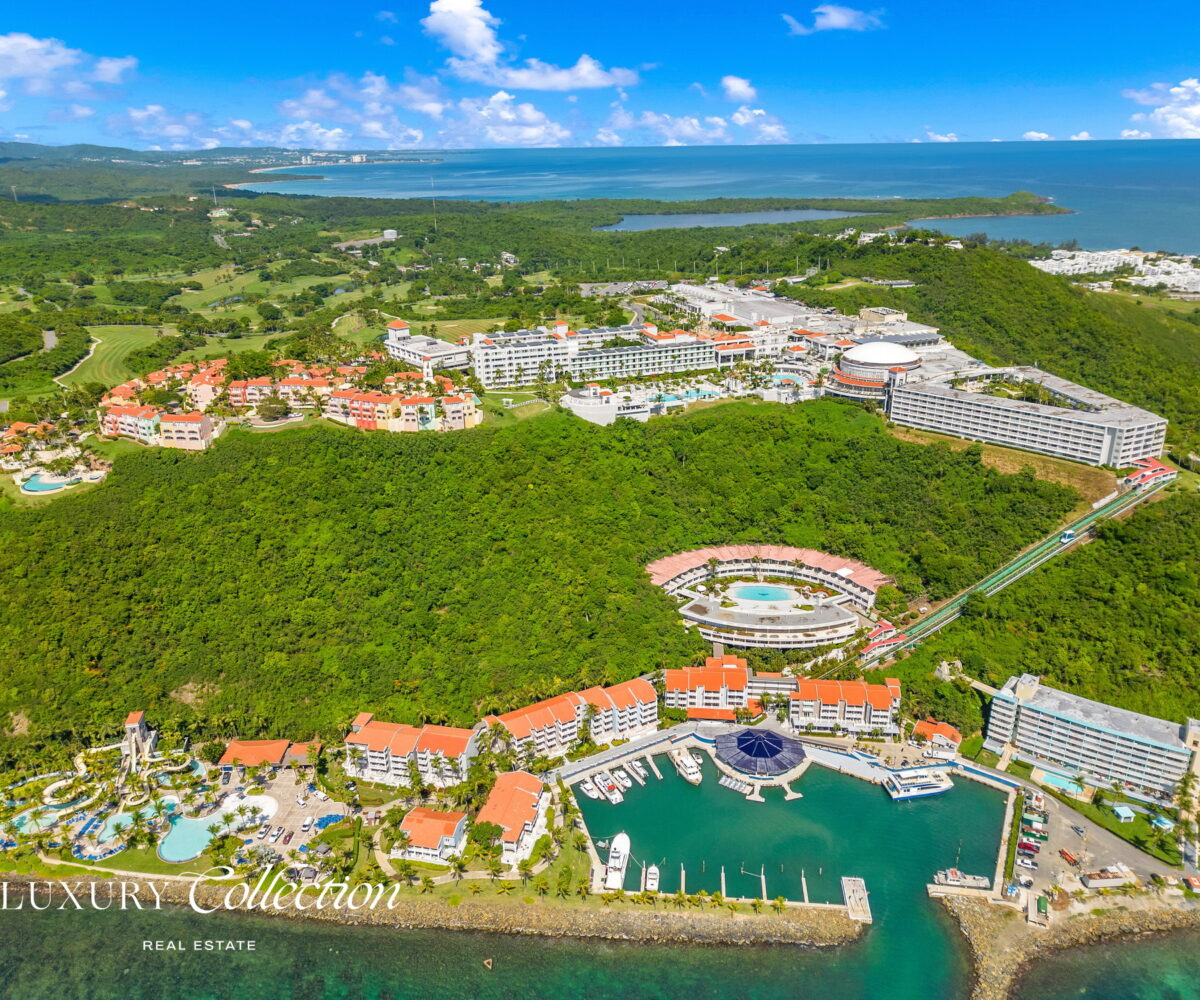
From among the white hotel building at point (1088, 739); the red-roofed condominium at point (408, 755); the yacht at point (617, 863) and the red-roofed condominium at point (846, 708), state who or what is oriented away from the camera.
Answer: the yacht

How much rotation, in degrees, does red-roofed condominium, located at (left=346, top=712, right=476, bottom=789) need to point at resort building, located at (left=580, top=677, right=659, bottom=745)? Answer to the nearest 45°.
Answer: approximately 90° to its left

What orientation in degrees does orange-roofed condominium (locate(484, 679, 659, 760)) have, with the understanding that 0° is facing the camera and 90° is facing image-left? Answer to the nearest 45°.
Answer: approximately 315°

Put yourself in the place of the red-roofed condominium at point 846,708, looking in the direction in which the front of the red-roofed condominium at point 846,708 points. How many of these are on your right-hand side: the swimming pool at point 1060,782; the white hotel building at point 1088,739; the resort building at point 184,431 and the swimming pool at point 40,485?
2

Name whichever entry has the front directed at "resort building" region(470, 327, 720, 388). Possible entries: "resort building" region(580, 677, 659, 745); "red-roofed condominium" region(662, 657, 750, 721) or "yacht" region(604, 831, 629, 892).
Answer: the yacht

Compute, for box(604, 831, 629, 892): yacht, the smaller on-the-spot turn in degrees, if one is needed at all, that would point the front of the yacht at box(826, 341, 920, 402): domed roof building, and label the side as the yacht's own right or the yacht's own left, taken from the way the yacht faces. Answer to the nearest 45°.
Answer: approximately 45° to the yacht's own right

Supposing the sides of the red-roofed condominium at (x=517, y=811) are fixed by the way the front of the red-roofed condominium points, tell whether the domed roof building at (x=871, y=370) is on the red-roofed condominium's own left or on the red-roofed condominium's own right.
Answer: on the red-roofed condominium's own left

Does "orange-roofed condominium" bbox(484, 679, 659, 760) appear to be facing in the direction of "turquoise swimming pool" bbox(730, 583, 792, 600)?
no

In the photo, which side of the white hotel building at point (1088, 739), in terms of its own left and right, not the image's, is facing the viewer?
front

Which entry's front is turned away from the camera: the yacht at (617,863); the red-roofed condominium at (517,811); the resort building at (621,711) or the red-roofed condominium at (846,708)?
the yacht

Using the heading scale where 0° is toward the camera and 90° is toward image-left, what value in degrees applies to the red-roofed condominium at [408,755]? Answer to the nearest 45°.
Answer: approximately 0°

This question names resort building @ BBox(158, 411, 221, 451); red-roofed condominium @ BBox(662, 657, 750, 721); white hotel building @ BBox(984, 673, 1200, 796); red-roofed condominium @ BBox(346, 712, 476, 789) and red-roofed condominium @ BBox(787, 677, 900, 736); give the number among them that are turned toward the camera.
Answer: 5

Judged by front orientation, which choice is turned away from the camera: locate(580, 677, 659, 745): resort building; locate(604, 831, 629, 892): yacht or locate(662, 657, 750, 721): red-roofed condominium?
the yacht

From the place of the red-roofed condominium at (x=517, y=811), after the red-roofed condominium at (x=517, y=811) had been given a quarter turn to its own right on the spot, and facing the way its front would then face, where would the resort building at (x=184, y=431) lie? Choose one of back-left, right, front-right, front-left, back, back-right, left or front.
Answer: right

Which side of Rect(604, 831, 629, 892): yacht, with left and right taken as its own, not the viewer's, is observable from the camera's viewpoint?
back

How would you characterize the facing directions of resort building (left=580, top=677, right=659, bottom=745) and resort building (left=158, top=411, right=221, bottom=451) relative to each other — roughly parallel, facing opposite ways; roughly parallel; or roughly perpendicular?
roughly parallel

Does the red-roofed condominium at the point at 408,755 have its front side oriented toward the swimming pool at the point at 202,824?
no

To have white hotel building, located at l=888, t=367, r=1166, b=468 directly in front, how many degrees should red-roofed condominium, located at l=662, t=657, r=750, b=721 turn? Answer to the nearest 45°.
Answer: approximately 135° to its left

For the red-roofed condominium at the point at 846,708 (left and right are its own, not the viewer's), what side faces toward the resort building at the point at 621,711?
right

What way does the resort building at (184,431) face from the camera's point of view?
toward the camera

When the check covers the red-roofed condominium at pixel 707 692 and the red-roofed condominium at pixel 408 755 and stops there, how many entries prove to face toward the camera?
2

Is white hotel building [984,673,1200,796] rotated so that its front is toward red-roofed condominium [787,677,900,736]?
no
